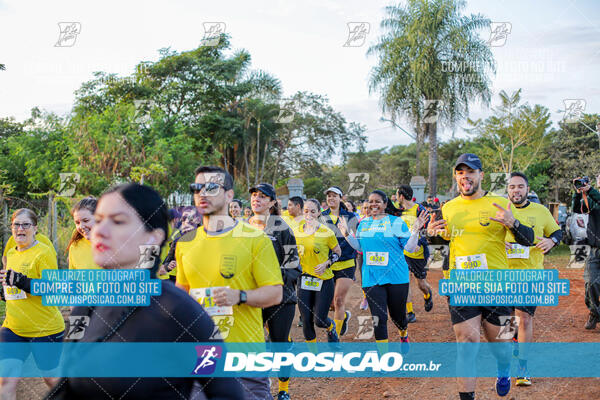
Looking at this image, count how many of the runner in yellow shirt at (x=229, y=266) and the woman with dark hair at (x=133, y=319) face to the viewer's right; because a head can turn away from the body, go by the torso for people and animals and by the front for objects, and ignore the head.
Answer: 0

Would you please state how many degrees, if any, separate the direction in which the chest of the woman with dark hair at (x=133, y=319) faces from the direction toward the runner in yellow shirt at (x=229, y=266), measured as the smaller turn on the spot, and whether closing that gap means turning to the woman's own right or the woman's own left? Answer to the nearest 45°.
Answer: approximately 135° to the woman's own right

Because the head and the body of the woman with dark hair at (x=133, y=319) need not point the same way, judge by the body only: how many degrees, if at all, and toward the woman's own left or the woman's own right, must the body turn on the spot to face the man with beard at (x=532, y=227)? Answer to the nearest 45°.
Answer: approximately 180°

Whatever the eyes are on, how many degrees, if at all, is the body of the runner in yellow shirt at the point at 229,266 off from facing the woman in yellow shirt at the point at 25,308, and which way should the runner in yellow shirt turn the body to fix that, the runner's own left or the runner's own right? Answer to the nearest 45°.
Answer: approximately 90° to the runner's own right

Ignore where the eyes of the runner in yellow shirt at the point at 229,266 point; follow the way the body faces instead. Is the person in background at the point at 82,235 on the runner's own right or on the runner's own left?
on the runner's own right

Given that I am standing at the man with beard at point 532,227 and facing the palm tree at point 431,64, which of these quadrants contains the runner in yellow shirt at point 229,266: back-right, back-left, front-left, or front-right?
back-left

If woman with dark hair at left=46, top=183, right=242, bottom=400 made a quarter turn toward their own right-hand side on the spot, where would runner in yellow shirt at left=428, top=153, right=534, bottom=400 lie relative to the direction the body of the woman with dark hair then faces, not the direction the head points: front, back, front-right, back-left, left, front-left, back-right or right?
right

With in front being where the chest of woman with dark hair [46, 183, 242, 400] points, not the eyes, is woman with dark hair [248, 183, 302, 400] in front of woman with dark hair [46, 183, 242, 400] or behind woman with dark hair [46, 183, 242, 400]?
behind

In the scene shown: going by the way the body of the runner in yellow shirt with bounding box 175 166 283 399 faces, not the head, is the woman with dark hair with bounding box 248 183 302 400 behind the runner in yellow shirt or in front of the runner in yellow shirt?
behind

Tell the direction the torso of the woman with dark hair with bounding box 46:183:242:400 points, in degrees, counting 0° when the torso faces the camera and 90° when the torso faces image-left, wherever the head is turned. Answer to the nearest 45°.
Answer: approximately 45°
